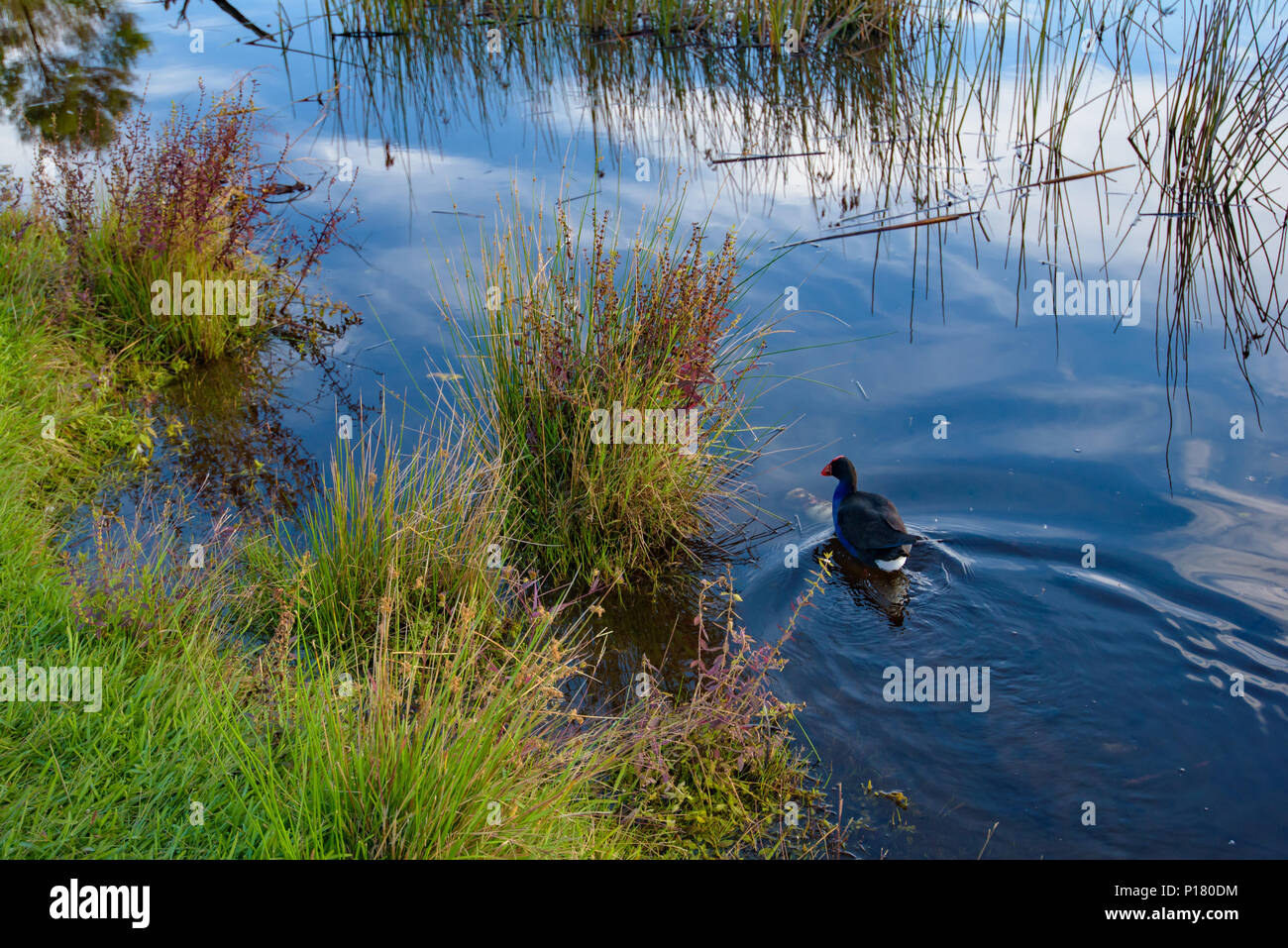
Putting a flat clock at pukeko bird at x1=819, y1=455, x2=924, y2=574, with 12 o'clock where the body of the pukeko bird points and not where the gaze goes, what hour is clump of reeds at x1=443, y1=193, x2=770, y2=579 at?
The clump of reeds is roughly at 10 o'clock from the pukeko bird.

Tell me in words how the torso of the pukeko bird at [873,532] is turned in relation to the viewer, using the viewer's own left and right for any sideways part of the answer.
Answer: facing away from the viewer and to the left of the viewer

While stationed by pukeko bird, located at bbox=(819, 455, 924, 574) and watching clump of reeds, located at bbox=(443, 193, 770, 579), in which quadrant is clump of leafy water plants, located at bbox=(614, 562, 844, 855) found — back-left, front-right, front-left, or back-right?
front-left

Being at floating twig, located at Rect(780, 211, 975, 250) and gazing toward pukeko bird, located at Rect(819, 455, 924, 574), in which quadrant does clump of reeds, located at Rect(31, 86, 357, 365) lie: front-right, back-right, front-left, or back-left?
front-right

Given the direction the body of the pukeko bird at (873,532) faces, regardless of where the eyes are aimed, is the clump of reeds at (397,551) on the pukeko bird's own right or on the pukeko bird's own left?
on the pukeko bird's own left

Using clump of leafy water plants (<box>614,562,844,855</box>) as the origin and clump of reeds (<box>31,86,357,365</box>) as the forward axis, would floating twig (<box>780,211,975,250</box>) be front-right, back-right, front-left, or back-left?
front-right

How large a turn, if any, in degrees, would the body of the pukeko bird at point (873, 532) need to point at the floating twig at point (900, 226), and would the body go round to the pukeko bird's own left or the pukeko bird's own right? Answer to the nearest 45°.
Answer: approximately 45° to the pukeko bird's own right

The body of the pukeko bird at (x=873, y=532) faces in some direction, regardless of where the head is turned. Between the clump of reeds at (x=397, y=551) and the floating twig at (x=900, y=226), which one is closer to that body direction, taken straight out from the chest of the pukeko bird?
the floating twig

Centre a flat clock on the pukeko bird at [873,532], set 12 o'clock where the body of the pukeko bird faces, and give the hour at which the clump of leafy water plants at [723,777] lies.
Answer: The clump of leafy water plants is roughly at 8 o'clock from the pukeko bird.
